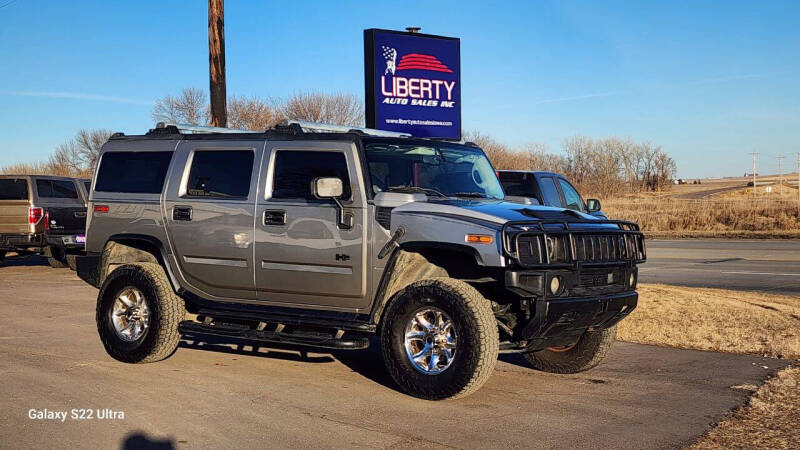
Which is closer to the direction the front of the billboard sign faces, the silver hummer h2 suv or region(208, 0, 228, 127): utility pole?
the silver hummer h2 suv

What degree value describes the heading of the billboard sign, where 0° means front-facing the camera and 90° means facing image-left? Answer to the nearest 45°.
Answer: approximately 315°

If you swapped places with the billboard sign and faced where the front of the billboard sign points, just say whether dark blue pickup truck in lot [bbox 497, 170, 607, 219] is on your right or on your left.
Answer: on your left

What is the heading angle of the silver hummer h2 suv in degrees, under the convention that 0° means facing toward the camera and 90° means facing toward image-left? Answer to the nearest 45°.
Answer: approximately 315°

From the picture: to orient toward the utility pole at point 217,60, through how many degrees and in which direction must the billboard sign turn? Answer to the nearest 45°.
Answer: approximately 135° to its right

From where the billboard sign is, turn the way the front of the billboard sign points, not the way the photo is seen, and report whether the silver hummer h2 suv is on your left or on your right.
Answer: on your right

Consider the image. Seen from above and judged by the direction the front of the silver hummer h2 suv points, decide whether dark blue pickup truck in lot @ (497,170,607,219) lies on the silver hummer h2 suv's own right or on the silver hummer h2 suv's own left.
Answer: on the silver hummer h2 suv's own left

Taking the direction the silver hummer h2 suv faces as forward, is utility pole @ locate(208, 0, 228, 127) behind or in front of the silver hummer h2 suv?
behind

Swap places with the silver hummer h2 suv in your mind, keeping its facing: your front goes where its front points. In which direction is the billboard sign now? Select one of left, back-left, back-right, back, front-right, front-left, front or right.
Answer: back-left
